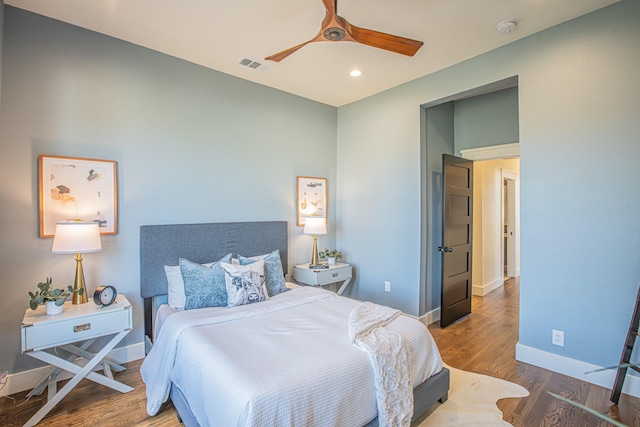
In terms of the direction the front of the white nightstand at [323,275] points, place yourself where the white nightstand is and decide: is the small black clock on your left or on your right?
on your right

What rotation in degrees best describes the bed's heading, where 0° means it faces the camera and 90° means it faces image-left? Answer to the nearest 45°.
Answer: approximately 315°

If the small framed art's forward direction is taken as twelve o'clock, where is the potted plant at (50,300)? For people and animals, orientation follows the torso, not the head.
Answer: The potted plant is roughly at 3 o'clock from the small framed art.

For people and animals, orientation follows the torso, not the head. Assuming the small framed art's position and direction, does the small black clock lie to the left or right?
on its right

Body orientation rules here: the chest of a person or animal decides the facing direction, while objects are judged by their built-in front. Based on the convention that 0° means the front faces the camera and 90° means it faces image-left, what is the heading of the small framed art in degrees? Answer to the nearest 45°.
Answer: approximately 315°
